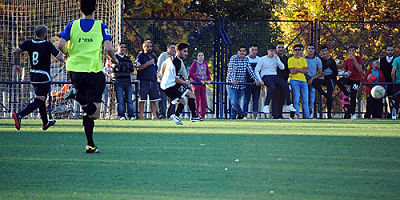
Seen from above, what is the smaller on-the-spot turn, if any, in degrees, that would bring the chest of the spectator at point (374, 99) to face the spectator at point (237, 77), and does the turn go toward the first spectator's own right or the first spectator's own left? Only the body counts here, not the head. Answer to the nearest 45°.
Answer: approximately 45° to the first spectator's own right

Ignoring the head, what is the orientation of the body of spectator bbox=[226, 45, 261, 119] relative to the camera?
toward the camera

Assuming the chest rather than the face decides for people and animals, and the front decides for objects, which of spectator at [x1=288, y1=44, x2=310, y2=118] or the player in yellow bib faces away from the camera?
the player in yellow bib

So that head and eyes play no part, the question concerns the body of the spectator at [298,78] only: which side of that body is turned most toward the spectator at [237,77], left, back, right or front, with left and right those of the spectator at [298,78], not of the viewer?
right

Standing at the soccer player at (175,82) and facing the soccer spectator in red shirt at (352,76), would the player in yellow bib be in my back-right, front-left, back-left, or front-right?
back-right

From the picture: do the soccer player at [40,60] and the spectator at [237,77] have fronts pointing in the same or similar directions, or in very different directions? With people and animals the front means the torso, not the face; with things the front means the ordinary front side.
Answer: very different directions

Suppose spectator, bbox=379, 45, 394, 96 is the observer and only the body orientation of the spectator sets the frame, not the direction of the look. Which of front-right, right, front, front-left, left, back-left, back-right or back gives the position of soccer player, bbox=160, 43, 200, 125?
front-right

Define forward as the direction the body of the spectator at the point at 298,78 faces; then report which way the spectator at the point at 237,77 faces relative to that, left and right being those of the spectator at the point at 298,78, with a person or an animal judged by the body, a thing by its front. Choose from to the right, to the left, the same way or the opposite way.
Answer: the same way

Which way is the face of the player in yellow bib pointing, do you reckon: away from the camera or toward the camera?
away from the camera

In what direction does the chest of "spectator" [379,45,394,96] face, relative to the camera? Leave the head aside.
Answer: toward the camera

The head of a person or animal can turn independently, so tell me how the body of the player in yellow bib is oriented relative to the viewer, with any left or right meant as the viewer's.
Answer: facing away from the viewer

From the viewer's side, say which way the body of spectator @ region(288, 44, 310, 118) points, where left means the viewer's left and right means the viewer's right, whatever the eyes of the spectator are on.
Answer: facing the viewer

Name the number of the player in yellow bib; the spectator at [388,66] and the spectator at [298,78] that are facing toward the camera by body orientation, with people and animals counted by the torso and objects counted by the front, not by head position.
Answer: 2
